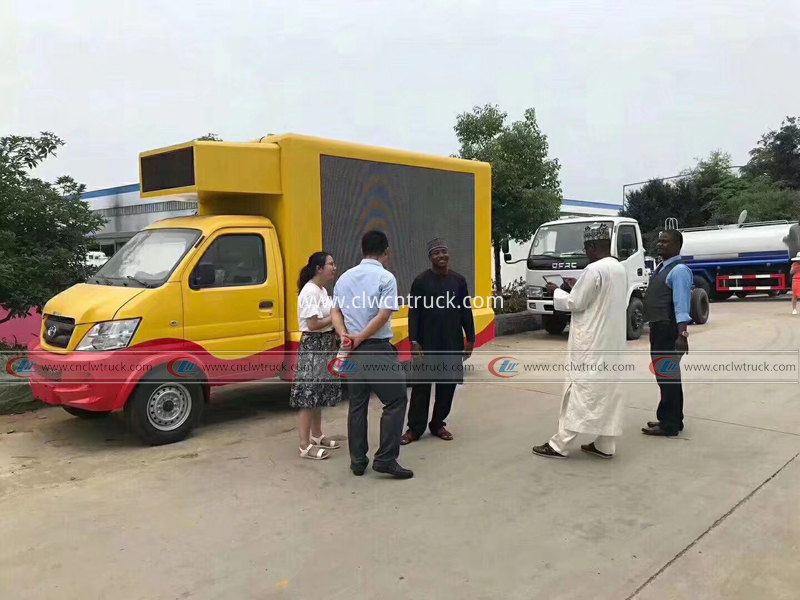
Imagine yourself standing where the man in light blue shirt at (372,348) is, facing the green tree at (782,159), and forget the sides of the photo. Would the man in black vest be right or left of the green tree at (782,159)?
right

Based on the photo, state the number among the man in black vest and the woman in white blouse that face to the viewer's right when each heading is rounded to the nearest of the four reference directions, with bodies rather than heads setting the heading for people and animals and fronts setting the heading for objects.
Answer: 1

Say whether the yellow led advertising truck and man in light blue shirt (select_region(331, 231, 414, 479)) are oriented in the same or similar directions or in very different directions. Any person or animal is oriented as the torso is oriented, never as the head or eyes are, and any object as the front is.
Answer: very different directions

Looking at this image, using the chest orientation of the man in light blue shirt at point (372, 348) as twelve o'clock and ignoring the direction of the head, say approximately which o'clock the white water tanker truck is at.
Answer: The white water tanker truck is roughly at 12 o'clock from the man in light blue shirt.

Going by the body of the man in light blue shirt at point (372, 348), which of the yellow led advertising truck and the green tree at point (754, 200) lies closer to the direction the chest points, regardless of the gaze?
the green tree

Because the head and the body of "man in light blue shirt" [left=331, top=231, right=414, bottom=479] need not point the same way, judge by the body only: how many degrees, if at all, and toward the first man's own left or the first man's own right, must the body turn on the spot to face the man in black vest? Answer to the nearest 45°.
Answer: approximately 45° to the first man's own right

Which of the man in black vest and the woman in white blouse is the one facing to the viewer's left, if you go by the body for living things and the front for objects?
the man in black vest

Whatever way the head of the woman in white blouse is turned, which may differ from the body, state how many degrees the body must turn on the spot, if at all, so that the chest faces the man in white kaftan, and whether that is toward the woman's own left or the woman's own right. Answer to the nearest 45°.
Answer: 0° — they already face them

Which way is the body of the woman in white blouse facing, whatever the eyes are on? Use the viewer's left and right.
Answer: facing to the right of the viewer

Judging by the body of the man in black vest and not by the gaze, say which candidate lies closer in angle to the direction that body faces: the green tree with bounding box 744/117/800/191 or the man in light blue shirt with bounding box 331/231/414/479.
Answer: the man in light blue shirt

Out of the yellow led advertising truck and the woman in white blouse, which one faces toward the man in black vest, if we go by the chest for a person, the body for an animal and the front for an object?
the woman in white blouse

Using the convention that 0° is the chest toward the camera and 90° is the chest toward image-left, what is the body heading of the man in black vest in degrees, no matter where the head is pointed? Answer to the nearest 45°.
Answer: approximately 90°

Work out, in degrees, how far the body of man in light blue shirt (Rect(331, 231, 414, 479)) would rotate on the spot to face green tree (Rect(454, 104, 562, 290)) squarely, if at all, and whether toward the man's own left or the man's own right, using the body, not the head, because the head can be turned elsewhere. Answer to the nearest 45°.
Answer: approximately 45° to the man's own left

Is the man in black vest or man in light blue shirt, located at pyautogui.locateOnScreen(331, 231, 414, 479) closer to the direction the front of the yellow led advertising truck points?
the man in light blue shirt

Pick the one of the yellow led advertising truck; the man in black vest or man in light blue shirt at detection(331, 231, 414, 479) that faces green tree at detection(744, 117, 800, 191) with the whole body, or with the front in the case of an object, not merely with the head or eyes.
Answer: the man in light blue shirt

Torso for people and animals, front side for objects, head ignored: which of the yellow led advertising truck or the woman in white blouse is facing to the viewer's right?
the woman in white blouse
